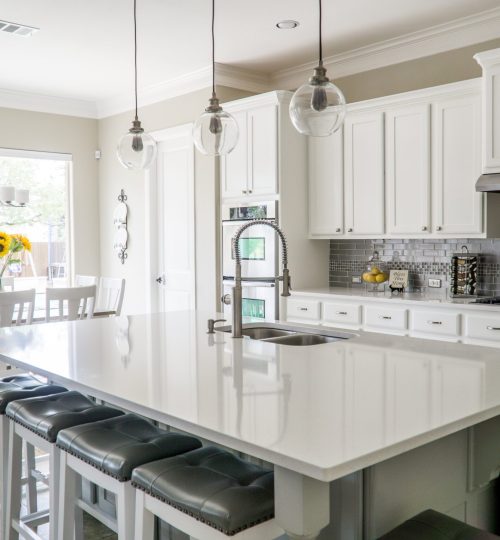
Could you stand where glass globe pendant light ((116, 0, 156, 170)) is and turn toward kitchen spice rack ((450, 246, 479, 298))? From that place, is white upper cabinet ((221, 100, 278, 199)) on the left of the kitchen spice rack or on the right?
left

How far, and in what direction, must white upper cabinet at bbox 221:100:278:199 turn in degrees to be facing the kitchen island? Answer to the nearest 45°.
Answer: approximately 45° to its left

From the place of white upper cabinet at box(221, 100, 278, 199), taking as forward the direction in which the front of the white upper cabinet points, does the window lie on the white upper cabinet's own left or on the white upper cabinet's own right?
on the white upper cabinet's own right

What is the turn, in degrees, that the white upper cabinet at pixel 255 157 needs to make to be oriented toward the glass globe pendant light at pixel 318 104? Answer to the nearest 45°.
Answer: approximately 45° to its left

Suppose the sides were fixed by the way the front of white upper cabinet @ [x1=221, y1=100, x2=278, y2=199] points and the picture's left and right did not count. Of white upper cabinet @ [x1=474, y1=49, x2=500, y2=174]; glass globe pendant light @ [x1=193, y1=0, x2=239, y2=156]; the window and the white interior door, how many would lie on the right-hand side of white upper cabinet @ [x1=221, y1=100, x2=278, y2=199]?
2

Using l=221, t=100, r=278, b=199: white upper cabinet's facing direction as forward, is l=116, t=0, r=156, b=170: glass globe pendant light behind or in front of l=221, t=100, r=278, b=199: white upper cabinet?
in front

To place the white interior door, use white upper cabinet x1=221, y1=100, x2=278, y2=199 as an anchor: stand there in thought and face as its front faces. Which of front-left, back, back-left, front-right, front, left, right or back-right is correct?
right

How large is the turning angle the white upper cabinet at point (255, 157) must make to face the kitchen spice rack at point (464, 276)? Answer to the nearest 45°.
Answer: approximately 90° to its left

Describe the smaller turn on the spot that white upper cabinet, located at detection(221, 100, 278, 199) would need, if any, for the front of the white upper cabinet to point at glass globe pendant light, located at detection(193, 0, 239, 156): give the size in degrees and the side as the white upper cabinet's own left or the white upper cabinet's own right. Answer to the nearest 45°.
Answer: approximately 45° to the white upper cabinet's own left

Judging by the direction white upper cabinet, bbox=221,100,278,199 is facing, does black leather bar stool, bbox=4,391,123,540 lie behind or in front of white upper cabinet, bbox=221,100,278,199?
in front

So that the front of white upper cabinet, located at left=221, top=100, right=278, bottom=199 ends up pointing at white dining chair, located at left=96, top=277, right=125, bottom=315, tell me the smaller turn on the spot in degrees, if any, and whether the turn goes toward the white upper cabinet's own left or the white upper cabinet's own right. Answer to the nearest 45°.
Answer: approximately 45° to the white upper cabinet's own right

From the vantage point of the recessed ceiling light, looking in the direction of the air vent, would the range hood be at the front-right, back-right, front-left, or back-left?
back-left

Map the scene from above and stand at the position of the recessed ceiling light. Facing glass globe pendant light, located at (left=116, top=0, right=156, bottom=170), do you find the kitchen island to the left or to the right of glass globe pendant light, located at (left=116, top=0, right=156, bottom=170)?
left
